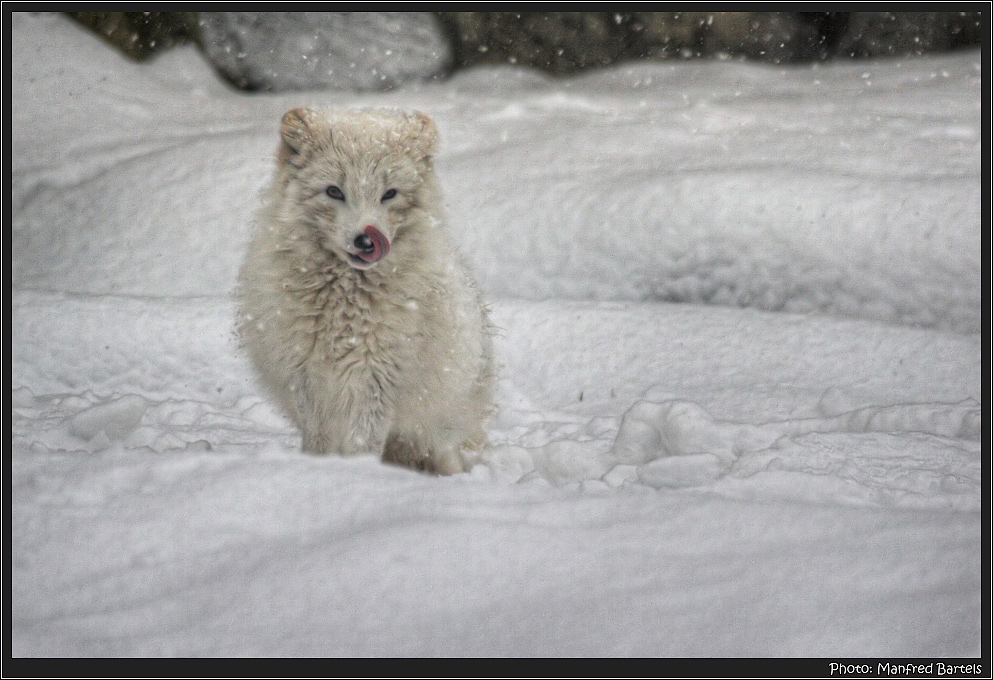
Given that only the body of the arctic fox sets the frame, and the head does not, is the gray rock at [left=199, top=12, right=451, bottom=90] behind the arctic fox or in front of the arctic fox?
behind

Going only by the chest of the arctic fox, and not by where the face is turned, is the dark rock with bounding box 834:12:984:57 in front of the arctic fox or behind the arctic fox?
behind

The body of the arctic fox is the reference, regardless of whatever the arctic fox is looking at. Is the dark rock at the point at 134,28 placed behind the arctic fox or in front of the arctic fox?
behind

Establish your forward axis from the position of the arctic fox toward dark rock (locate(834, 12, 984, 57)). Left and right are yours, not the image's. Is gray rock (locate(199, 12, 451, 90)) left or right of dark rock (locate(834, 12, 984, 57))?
left

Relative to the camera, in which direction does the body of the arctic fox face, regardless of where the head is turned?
toward the camera

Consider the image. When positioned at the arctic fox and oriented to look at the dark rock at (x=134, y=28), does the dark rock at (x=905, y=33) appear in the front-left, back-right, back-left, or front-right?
front-right
